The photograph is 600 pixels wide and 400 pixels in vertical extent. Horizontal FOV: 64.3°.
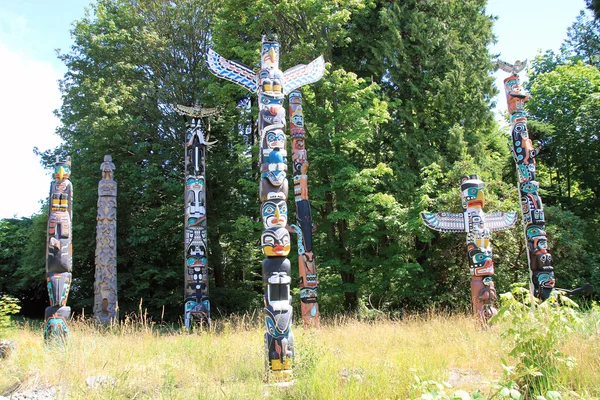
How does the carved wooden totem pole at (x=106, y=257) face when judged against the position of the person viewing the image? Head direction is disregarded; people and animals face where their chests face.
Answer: facing the viewer

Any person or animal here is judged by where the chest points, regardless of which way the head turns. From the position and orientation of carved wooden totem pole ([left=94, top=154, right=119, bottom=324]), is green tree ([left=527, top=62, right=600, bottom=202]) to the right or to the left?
on its left

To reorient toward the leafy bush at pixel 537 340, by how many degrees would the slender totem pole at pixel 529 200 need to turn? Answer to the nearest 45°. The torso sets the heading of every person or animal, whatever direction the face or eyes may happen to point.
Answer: approximately 45° to its right

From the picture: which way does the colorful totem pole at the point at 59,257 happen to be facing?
toward the camera

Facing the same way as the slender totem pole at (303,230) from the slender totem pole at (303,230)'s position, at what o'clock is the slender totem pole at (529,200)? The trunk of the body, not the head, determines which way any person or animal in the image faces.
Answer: the slender totem pole at (529,200) is roughly at 9 o'clock from the slender totem pole at (303,230).

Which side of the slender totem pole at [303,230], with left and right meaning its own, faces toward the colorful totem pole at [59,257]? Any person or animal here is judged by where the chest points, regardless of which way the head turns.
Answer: right

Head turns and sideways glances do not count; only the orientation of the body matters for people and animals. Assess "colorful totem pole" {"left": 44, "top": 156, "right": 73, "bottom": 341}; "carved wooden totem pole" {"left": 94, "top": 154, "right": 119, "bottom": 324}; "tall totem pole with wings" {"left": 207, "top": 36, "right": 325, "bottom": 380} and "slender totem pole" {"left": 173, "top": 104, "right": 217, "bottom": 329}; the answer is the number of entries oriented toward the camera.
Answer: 4

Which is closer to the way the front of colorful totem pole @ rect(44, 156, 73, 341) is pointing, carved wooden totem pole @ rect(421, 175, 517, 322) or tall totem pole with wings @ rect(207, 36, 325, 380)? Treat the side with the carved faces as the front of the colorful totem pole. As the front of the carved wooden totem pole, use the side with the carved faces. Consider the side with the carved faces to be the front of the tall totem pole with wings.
the tall totem pole with wings

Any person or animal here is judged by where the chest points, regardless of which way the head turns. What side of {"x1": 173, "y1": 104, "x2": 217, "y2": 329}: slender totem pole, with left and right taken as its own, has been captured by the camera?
front
